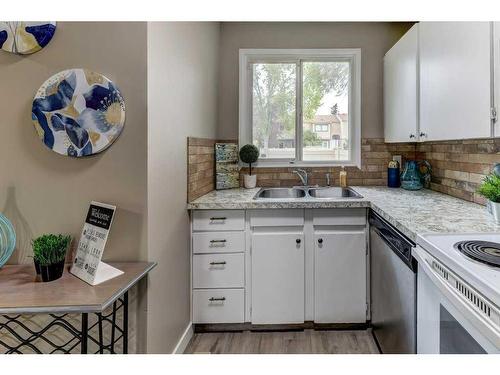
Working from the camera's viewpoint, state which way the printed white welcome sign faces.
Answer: facing the viewer and to the left of the viewer

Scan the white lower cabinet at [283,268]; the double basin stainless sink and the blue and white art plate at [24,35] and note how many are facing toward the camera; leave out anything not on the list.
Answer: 3

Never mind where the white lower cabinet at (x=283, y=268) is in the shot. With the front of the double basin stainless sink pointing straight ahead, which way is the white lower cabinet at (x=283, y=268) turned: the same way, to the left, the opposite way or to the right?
the same way

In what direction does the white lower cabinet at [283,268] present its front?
toward the camera

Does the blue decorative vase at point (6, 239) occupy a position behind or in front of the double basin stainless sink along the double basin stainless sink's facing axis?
in front

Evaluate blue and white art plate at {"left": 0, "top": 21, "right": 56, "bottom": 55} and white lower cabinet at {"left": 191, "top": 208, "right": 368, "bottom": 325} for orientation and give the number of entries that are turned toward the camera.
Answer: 2

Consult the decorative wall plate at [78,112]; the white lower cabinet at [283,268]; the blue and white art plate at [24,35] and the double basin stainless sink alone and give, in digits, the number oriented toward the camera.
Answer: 4

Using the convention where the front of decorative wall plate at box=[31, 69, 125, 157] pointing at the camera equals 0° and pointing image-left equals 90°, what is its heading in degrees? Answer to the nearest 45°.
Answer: approximately 0°

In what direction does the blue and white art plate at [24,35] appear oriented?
toward the camera
